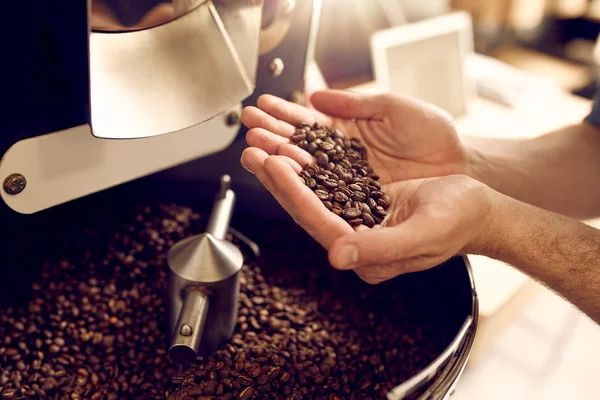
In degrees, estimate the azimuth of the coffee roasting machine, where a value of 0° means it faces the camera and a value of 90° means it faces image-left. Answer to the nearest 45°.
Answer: approximately 315°
